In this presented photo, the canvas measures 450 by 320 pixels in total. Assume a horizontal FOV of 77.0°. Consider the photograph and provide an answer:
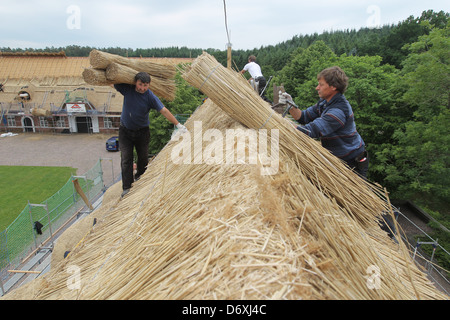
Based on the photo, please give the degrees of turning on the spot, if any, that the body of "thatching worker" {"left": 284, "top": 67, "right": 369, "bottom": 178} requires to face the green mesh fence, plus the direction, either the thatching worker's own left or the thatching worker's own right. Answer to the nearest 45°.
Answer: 0° — they already face it

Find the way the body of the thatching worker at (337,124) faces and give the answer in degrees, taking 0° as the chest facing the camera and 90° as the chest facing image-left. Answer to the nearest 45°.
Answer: approximately 90°

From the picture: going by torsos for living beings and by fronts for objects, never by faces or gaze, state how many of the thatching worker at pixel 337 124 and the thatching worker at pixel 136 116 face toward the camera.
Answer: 1

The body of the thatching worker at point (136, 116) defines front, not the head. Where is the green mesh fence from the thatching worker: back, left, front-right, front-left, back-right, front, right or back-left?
back-right

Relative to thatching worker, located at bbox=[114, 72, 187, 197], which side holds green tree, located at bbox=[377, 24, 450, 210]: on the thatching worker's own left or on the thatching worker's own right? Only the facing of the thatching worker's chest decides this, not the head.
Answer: on the thatching worker's own left

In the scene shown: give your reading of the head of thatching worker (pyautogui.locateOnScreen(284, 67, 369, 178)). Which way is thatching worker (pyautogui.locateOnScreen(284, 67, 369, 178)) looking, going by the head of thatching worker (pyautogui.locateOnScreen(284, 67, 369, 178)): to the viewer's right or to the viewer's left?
to the viewer's left

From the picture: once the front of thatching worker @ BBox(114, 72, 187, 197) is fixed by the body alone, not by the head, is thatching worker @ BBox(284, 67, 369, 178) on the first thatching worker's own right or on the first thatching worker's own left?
on the first thatching worker's own left

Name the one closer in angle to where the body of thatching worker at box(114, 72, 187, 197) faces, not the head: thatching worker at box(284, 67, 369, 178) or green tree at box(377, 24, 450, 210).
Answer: the thatching worker

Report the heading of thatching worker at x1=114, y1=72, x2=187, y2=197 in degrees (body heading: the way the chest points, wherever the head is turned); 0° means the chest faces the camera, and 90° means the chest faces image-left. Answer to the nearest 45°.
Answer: approximately 0°
